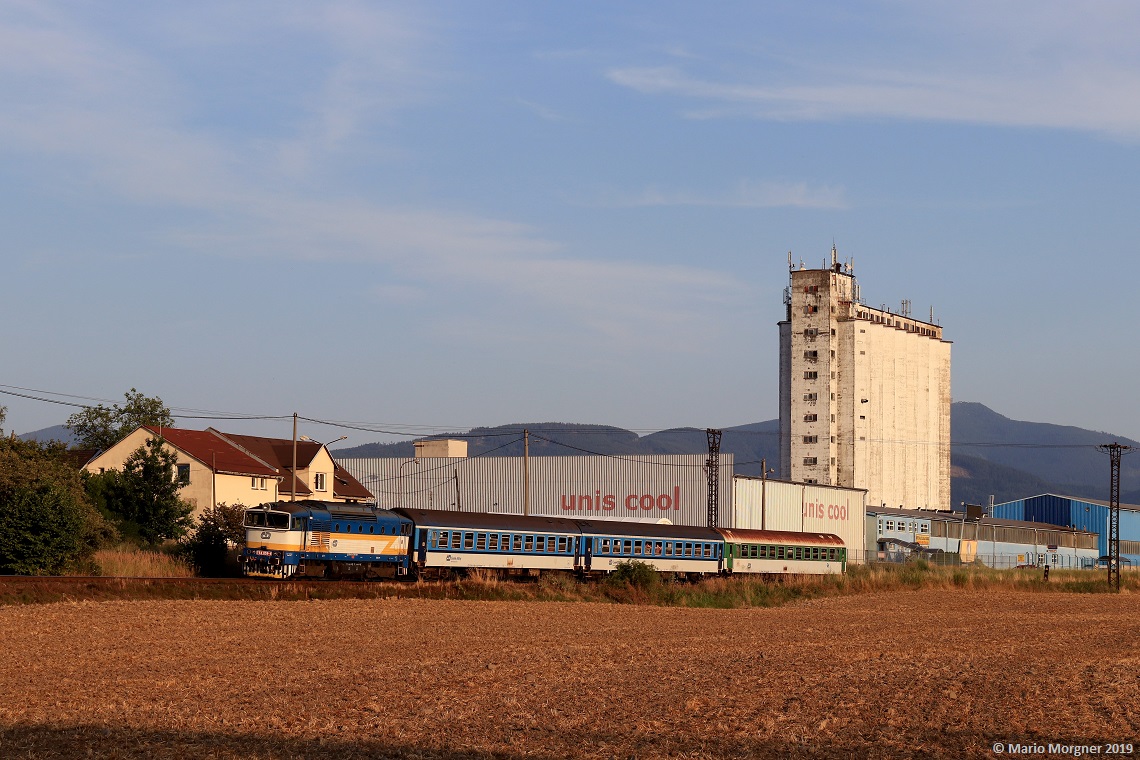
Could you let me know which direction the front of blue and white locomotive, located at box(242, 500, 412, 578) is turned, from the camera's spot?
facing the viewer and to the left of the viewer

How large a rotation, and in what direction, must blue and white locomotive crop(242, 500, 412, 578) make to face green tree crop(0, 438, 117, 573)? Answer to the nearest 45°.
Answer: approximately 45° to its right
